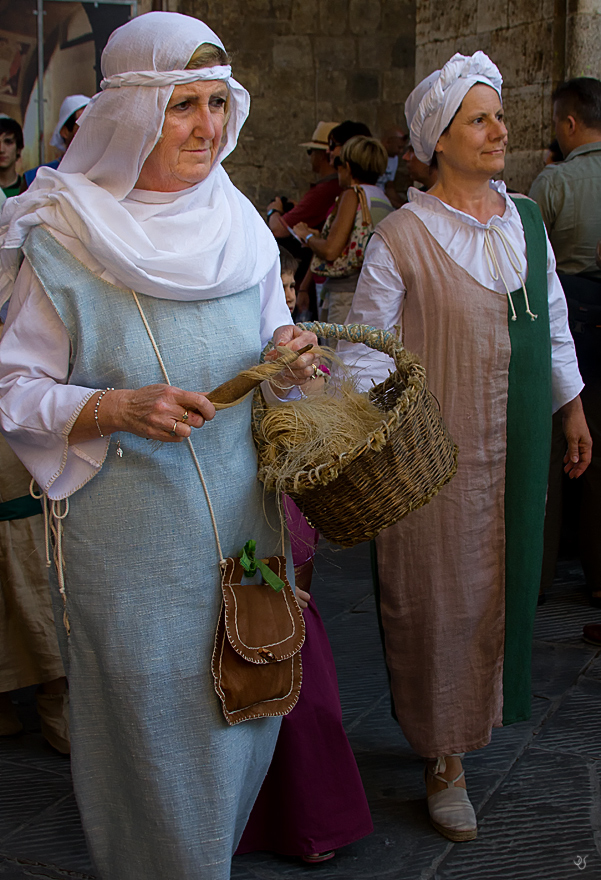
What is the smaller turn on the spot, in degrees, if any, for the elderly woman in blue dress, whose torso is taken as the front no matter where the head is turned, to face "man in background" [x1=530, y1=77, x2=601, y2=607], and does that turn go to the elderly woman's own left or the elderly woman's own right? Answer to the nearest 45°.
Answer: approximately 90° to the elderly woman's own left

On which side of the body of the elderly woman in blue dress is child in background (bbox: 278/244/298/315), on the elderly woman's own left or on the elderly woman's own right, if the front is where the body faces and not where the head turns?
on the elderly woman's own left

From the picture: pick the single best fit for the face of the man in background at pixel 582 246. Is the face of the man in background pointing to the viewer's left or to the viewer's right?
to the viewer's left

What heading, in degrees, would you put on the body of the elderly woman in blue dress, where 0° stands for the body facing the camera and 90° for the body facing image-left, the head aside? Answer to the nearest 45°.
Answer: approximately 315°
